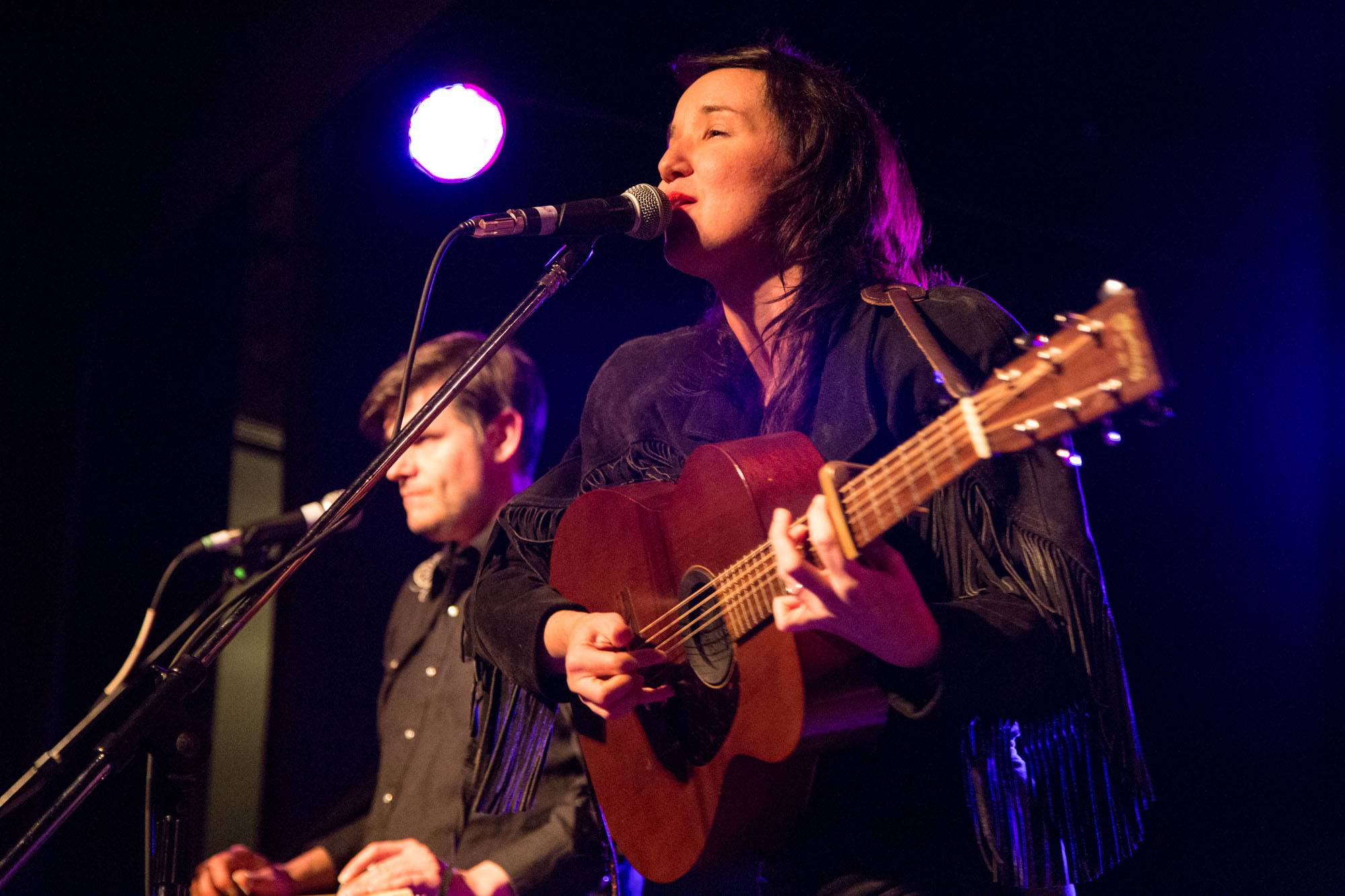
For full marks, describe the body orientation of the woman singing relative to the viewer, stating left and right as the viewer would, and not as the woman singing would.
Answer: facing the viewer and to the left of the viewer

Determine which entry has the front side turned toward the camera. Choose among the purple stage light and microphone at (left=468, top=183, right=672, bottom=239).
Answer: the purple stage light

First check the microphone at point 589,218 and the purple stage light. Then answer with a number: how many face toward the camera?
1

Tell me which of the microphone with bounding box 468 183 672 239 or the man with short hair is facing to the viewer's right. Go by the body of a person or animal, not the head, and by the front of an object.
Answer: the microphone

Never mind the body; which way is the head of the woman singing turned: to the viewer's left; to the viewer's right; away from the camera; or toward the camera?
to the viewer's left

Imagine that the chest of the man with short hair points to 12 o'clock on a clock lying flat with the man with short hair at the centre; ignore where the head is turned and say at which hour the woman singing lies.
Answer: The woman singing is roughly at 10 o'clock from the man with short hair.

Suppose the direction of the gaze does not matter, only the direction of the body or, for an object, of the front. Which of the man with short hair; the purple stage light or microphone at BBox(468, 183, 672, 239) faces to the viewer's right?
the microphone

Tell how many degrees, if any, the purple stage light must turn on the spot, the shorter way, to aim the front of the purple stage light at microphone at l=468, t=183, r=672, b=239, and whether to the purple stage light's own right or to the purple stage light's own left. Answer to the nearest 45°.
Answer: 0° — it already faces it

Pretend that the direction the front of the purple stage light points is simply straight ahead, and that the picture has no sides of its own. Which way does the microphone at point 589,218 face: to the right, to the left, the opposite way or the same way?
to the left

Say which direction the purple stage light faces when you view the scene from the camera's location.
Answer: facing the viewer

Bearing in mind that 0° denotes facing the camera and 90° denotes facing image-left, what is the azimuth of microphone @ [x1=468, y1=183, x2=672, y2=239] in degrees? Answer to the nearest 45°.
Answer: approximately 270°

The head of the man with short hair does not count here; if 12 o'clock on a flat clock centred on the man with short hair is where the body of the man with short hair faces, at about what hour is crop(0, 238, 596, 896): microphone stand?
The microphone stand is roughly at 11 o'clock from the man with short hair.

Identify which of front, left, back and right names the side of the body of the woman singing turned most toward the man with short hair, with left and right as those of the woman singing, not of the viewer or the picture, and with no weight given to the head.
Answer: right
